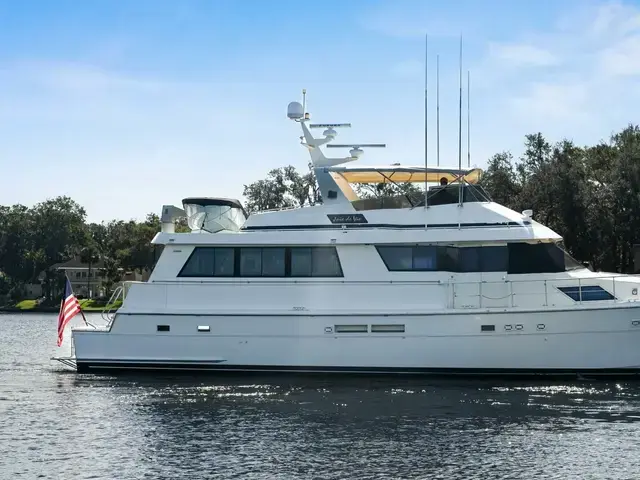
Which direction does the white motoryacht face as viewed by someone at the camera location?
facing to the right of the viewer
